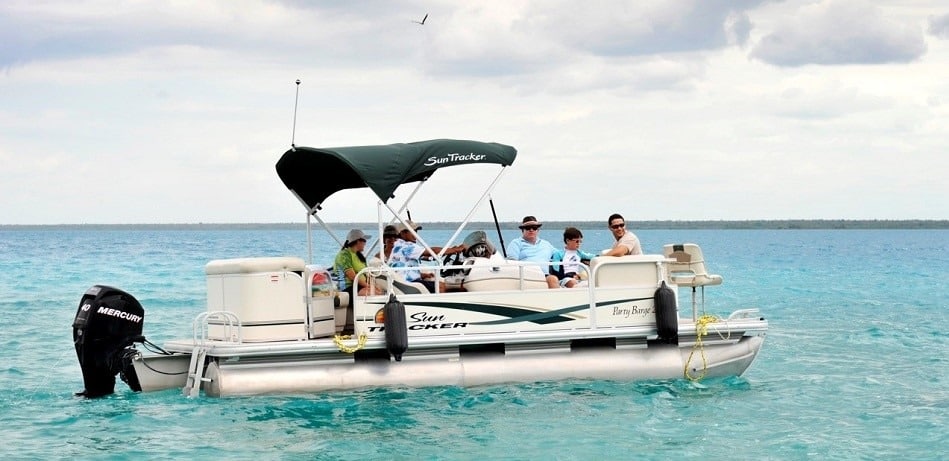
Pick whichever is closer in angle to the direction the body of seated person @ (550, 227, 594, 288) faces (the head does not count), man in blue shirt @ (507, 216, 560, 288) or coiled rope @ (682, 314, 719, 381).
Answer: the coiled rope

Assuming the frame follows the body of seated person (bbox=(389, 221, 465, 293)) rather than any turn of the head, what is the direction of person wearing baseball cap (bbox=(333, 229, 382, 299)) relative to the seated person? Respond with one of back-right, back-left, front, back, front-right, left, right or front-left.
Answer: back

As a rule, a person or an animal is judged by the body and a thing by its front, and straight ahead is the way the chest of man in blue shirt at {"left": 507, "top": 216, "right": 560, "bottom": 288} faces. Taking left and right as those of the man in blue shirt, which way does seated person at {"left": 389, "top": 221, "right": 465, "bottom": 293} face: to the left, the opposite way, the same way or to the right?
to the left

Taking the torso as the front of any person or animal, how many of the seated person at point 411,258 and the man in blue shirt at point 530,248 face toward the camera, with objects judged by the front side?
1

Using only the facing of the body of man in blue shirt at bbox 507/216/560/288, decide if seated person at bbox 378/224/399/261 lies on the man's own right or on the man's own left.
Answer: on the man's own right

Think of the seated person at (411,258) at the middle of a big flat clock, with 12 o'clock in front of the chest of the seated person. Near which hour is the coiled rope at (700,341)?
The coiled rope is roughly at 12 o'clock from the seated person.

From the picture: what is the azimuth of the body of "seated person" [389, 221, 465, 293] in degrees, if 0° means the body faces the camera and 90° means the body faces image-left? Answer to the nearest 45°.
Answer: approximately 270°

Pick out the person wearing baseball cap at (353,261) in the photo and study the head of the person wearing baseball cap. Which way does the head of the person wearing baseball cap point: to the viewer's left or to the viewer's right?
to the viewer's right

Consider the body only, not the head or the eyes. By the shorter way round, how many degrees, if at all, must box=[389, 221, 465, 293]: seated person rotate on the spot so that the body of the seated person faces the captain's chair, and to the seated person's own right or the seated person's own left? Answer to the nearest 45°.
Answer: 0° — they already face it

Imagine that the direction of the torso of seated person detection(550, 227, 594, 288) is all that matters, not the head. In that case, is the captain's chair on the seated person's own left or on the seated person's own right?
on the seated person's own left
